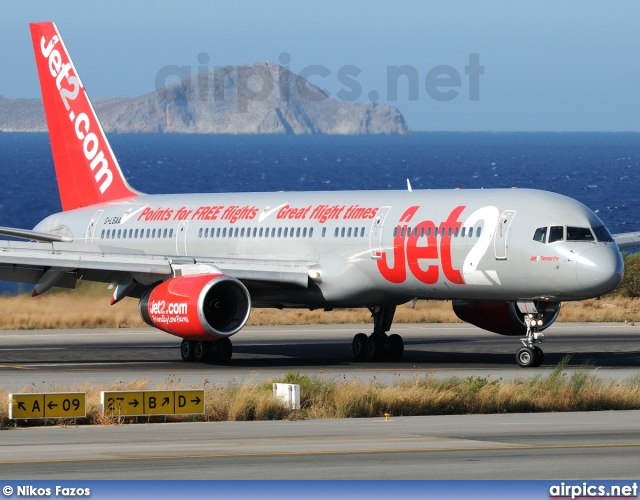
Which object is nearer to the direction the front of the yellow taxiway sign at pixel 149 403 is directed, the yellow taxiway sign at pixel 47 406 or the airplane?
the yellow taxiway sign

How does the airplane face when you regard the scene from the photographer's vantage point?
facing the viewer and to the right of the viewer

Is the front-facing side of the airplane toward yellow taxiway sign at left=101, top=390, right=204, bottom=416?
no

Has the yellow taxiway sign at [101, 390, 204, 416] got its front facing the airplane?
no

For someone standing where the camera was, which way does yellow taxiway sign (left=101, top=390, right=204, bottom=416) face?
facing the viewer

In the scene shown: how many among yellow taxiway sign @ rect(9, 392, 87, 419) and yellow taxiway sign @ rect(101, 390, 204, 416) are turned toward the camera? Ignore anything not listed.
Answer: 2

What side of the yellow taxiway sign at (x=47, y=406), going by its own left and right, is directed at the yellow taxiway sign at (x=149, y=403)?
left

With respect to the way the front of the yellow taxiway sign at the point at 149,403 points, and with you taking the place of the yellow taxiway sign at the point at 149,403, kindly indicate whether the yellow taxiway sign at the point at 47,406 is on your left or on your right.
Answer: on your right

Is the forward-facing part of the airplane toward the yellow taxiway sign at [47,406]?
no

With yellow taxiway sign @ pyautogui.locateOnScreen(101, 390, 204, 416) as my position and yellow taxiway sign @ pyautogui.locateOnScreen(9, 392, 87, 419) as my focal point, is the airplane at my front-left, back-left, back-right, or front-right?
back-right

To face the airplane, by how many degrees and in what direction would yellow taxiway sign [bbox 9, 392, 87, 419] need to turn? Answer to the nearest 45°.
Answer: approximately 135° to its left

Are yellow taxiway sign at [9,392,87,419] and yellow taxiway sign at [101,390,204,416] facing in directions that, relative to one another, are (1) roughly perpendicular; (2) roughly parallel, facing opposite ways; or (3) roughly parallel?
roughly parallel
